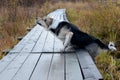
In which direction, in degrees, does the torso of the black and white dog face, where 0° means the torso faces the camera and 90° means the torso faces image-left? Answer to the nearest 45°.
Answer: approximately 90°
